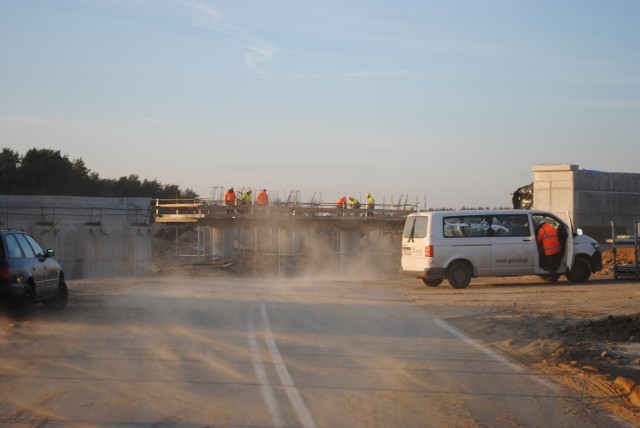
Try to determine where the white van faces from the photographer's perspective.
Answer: facing away from the viewer and to the right of the viewer

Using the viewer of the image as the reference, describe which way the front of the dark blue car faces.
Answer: facing away from the viewer and to the right of the viewer

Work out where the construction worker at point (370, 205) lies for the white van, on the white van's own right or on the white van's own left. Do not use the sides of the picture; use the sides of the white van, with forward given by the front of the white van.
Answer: on the white van's own left

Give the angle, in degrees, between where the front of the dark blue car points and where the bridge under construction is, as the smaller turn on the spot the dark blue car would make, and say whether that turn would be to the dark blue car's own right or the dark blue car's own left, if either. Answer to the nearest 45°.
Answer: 0° — it already faces it

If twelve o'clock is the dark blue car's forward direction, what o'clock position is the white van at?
The white van is roughly at 1 o'clock from the dark blue car.

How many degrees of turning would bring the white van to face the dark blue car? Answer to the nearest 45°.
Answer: approximately 180°
